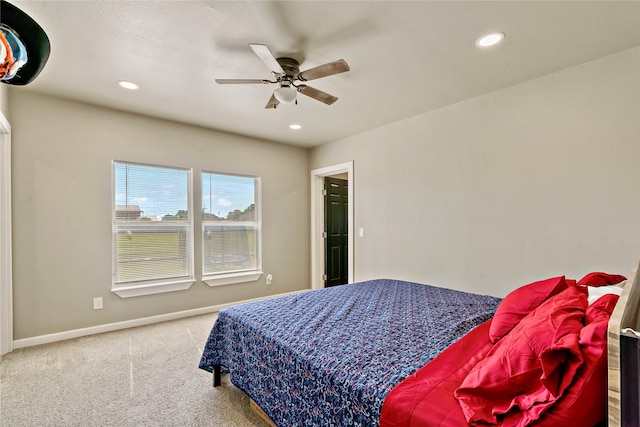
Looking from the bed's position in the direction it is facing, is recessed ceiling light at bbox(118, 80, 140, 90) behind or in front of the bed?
in front

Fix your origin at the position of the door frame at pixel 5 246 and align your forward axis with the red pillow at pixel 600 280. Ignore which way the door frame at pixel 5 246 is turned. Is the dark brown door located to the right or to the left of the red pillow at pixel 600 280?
left

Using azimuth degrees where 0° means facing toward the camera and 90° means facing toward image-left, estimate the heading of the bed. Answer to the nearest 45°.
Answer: approximately 135°

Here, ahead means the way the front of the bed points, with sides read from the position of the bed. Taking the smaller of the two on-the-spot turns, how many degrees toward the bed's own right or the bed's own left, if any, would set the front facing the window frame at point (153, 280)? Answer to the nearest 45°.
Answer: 0° — it already faces it

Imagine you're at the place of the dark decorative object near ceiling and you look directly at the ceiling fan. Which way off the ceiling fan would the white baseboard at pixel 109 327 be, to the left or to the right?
left

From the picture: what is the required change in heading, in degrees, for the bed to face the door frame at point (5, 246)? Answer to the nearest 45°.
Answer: approximately 45° to its left

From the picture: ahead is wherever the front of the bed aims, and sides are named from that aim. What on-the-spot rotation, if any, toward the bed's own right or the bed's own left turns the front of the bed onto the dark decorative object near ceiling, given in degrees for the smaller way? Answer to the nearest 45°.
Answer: approximately 90° to the bed's own left

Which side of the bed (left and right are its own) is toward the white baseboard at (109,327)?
front

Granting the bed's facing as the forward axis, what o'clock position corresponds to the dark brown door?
The dark brown door is roughly at 1 o'clock from the bed.
